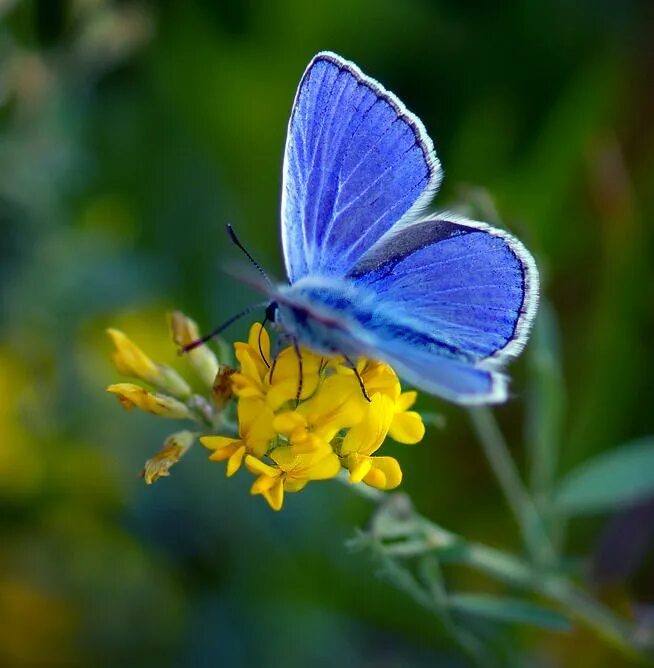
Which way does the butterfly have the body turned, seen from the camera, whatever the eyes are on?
to the viewer's left
